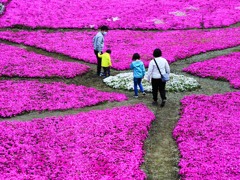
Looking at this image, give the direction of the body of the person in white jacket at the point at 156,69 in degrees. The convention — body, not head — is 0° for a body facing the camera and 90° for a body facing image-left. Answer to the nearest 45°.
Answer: approximately 180°

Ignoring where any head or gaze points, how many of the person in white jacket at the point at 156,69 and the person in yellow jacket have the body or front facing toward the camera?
0

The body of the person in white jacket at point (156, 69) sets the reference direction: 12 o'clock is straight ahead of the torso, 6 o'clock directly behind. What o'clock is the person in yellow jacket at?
The person in yellow jacket is roughly at 11 o'clock from the person in white jacket.

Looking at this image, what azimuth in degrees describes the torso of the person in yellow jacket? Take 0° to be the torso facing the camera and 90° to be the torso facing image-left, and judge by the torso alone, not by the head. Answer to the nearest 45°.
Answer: approximately 225°

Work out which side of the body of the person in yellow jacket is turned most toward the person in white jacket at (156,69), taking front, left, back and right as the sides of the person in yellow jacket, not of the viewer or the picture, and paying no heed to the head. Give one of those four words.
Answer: right
